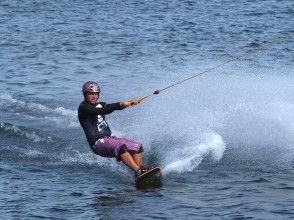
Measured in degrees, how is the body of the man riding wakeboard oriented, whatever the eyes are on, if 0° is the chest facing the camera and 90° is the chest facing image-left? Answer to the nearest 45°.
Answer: approximately 315°
